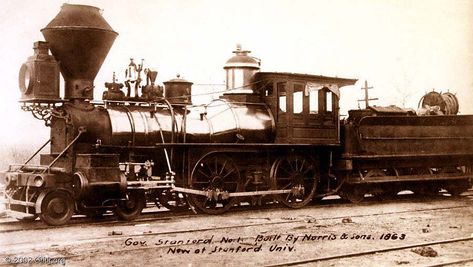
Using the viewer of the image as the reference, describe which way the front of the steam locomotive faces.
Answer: facing the viewer and to the left of the viewer
